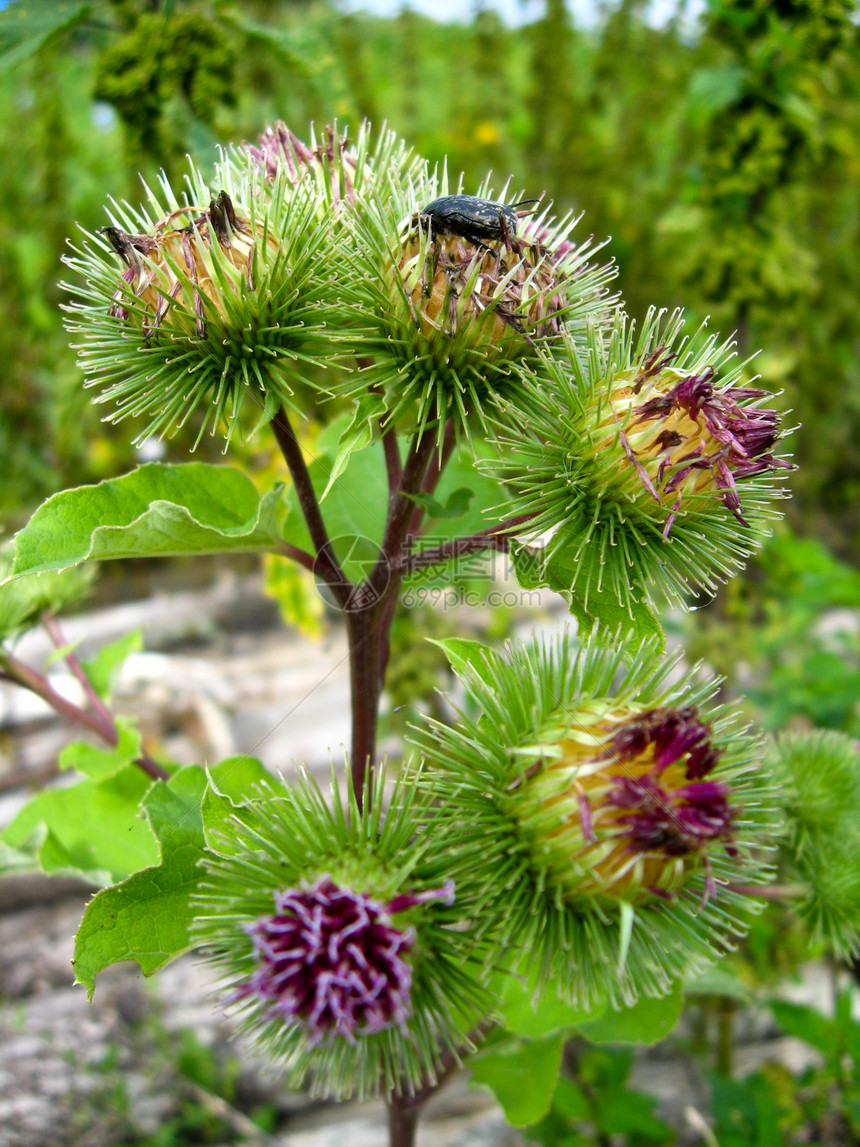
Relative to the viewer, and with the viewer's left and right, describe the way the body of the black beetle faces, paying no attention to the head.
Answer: facing to the right of the viewer

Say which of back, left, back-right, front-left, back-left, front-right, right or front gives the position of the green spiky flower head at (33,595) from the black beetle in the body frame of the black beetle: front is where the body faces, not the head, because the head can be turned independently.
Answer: back-left

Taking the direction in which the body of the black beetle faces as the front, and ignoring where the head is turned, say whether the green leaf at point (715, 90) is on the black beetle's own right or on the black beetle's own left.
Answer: on the black beetle's own left
